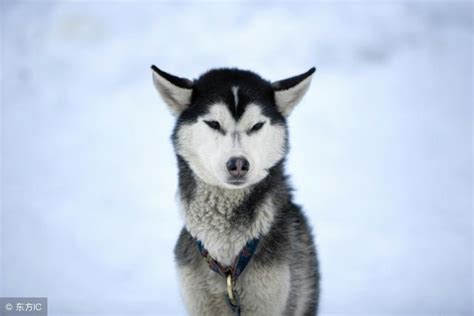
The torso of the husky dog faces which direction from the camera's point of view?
toward the camera
